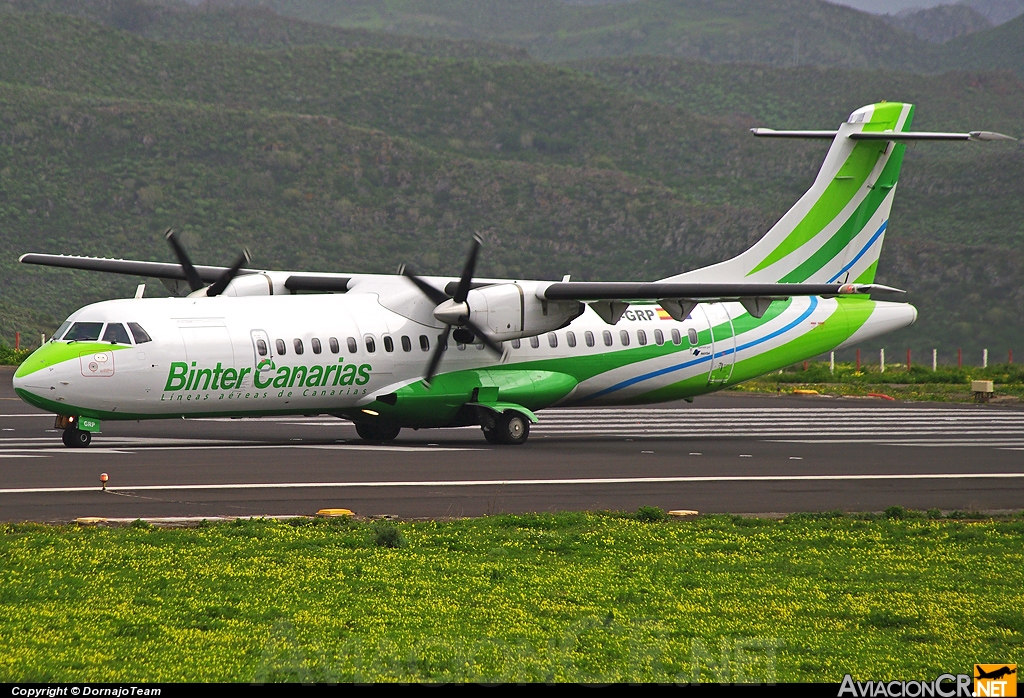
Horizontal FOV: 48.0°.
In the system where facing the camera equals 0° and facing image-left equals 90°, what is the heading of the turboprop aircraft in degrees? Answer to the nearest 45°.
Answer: approximately 45°
